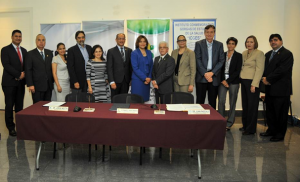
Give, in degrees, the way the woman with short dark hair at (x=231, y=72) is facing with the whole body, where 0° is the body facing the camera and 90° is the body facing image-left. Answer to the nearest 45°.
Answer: approximately 45°

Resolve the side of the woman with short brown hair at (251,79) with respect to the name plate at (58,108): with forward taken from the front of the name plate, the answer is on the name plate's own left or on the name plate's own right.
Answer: on the name plate's own left

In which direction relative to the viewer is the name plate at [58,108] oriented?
toward the camera

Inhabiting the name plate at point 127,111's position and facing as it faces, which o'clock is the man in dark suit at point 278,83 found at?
The man in dark suit is roughly at 8 o'clock from the name plate.

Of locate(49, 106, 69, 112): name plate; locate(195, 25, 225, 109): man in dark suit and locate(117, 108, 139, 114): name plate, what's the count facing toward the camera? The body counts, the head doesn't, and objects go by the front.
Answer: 3

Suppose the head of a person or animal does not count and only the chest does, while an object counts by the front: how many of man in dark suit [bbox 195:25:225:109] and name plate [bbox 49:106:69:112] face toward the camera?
2

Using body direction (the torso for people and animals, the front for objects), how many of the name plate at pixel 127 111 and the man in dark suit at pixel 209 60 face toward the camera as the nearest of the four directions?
2
